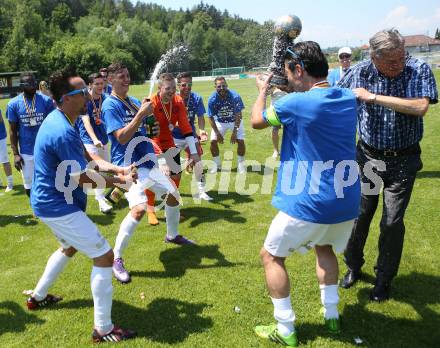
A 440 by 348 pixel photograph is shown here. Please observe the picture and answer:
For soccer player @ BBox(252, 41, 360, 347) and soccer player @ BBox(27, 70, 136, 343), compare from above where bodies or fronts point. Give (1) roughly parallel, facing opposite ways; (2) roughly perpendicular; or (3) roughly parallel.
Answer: roughly perpendicular

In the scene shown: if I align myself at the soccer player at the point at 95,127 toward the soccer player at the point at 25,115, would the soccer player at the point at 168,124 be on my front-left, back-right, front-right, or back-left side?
back-left

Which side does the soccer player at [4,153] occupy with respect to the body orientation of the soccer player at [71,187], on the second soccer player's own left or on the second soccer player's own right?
on the second soccer player's own left

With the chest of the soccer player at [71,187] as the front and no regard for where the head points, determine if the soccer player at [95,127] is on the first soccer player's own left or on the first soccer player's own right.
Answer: on the first soccer player's own left

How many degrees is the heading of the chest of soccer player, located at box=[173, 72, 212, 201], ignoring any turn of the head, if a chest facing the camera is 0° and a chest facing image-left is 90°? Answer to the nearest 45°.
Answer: approximately 0°

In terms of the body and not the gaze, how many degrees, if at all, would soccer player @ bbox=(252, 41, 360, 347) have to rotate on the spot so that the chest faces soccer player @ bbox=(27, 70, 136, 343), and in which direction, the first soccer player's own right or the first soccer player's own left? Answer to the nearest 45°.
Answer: approximately 45° to the first soccer player's own left

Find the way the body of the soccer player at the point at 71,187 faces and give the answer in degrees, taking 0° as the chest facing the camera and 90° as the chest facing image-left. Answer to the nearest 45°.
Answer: approximately 270°

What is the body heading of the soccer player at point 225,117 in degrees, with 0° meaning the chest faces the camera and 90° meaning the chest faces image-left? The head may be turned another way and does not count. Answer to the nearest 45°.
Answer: approximately 0°

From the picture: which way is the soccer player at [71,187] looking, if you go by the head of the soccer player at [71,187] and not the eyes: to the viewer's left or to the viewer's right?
to the viewer's right
